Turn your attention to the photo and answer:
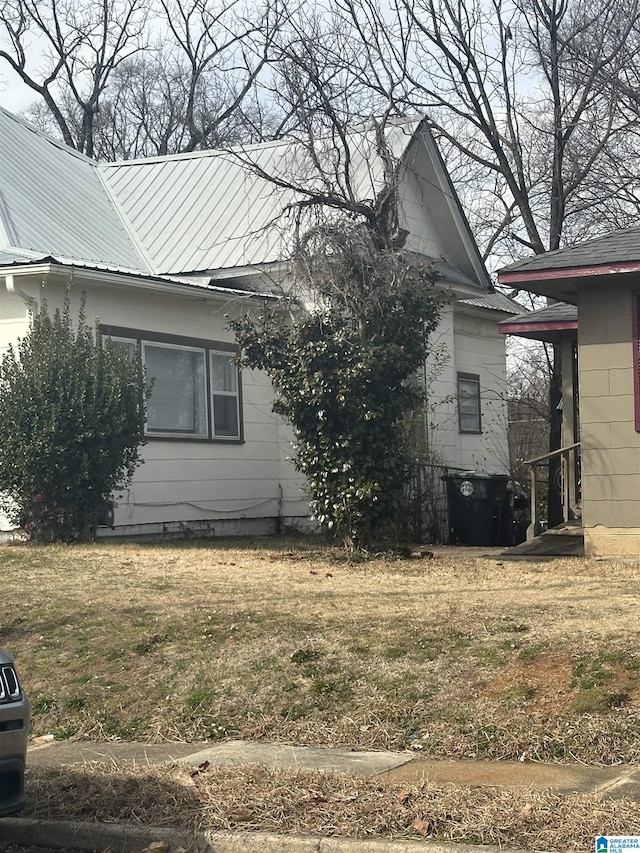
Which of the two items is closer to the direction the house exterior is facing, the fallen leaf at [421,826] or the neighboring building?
the fallen leaf

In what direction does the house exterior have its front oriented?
toward the camera

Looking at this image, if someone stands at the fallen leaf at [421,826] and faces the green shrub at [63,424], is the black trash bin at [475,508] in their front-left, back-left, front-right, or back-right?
front-right

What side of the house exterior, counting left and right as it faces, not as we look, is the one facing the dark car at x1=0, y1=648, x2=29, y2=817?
front

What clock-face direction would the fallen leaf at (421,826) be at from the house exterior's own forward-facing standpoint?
The fallen leaf is roughly at 12 o'clock from the house exterior.

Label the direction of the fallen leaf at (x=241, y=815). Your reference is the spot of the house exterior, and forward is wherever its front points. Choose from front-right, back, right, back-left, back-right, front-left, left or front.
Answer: front

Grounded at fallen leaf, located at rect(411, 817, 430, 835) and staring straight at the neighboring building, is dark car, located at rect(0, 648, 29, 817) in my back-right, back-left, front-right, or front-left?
back-left

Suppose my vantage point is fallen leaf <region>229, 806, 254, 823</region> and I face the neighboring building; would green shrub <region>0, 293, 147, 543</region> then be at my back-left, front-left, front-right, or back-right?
front-left

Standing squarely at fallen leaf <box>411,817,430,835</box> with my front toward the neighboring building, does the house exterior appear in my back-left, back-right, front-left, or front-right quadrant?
front-left

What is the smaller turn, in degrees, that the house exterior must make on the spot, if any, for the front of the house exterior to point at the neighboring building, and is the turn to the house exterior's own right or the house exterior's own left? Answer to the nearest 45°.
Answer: approximately 45° to the house exterior's own left
